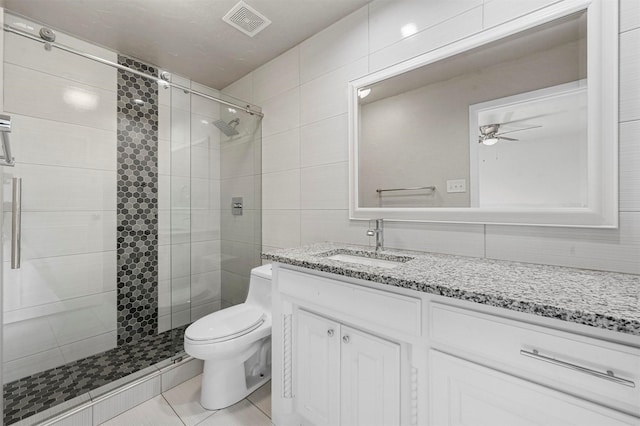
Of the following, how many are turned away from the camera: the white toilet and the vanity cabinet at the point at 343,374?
0

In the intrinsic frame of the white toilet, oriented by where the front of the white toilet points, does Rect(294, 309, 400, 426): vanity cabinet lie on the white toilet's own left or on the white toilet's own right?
on the white toilet's own left

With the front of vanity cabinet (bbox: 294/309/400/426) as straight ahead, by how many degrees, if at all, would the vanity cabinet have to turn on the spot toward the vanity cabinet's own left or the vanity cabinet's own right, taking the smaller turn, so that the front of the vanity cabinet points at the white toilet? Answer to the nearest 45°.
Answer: approximately 90° to the vanity cabinet's own right

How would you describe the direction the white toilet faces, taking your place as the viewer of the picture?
facing the viewer and to the left of the viewer
